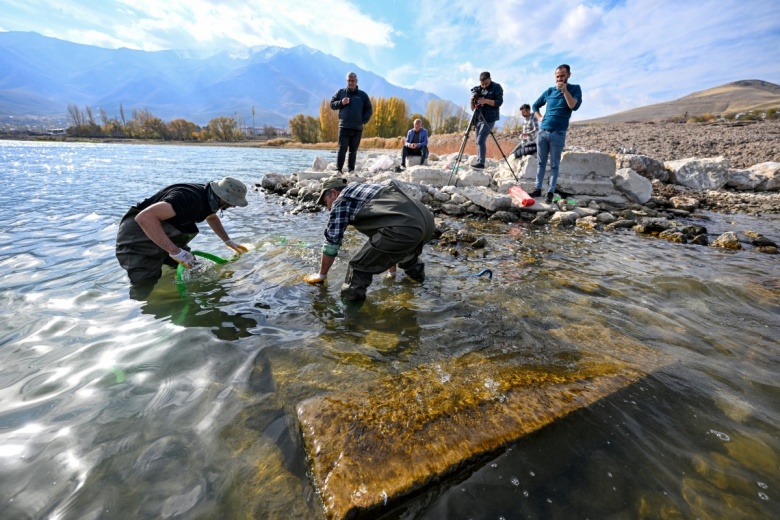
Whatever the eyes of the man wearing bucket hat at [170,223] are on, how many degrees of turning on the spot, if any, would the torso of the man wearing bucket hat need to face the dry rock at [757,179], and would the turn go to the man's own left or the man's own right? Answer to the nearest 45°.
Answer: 0° — they already face it

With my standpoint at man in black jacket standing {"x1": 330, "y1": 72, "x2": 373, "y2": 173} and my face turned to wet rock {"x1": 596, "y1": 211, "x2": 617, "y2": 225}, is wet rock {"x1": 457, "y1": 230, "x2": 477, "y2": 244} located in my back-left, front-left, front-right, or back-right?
front-right

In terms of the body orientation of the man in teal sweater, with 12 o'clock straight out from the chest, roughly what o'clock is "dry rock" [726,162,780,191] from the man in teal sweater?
The dry rock is roughly at 6 o'clock from the man in teal sweater.

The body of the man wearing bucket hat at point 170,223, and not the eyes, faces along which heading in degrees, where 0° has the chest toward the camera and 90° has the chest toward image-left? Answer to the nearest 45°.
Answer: approximately 270°

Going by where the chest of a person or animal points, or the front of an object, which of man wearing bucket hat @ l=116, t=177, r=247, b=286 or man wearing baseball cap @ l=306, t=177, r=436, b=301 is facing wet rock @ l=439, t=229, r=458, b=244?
man wearing bucket hat @ l=116, t=177, r=247, b=286

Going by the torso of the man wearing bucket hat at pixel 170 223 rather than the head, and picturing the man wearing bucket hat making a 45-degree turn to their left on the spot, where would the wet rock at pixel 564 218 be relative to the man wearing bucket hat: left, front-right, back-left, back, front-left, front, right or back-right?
front-right

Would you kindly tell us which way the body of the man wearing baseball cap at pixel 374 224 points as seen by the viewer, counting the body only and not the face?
to the viewer's left

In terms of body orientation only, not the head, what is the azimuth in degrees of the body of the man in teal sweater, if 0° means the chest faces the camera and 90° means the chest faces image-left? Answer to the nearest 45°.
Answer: approximately 45°

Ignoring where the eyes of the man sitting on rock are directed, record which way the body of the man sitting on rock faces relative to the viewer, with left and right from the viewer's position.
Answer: facing the viewer and to the left of the viewer

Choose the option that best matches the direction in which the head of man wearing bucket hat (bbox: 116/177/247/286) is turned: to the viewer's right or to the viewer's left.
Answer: to the viewer's right

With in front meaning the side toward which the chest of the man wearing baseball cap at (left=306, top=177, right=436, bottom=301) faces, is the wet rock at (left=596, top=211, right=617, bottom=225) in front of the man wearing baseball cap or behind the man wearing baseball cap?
behind

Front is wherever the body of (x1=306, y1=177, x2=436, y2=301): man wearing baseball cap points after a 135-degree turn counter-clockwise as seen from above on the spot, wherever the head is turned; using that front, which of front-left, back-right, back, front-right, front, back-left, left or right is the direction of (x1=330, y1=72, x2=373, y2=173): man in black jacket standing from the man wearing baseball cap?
back-left

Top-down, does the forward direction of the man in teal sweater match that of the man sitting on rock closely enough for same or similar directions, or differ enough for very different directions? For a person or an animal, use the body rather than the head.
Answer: same or similar directions

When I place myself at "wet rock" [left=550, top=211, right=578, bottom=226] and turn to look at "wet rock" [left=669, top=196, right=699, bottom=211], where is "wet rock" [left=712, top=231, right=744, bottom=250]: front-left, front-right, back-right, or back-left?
front-right

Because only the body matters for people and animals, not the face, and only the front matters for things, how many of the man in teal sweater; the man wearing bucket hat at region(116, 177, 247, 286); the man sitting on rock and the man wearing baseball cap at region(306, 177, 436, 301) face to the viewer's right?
1

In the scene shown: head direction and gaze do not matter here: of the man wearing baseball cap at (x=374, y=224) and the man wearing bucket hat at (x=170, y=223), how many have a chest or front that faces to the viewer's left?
1

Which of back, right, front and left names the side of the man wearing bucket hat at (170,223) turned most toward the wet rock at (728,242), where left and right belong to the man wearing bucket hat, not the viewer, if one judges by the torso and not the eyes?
front
